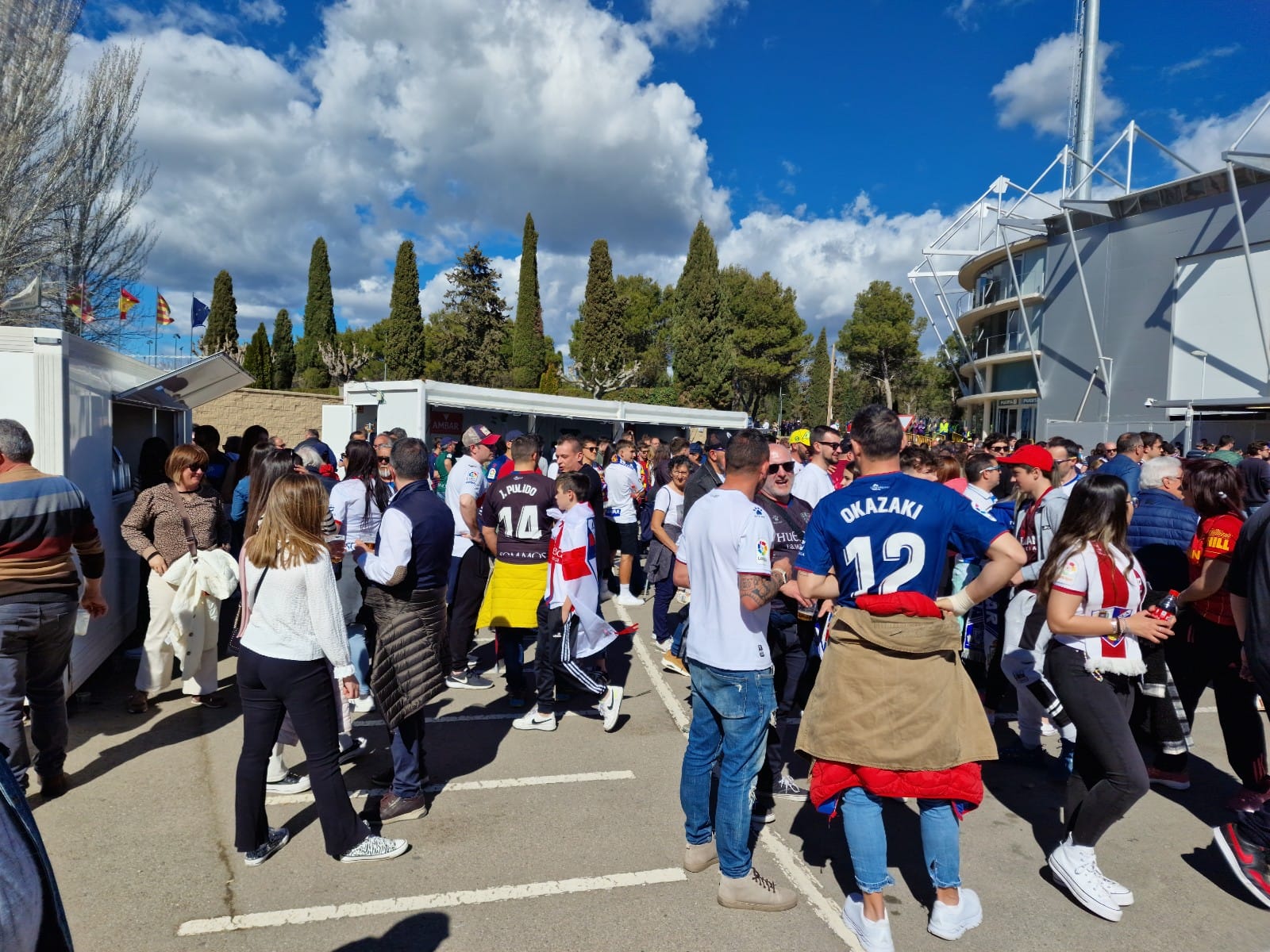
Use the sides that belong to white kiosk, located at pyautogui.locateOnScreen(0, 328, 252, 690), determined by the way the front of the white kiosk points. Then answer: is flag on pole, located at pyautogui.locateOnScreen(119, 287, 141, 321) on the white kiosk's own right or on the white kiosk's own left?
on the white kiosk's own left

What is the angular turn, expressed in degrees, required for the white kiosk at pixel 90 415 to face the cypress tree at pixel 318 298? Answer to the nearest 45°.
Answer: approximately 90° to its left

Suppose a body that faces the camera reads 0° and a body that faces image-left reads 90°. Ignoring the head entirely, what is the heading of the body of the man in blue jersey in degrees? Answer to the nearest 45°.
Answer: approximately 180°

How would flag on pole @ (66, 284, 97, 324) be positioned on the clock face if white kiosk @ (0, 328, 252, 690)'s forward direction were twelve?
The flag on pole is roughly at 9 o'clock from the white kiosk.

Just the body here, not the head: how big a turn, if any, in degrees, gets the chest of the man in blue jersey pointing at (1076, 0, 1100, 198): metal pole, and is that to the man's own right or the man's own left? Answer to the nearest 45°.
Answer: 0° — they already face it

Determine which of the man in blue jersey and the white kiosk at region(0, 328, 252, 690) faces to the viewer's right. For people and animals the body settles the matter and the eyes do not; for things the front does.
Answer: the white kiosk

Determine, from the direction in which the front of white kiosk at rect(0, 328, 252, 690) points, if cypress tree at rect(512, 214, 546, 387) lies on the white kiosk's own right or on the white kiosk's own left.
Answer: on the white kiosk's own left

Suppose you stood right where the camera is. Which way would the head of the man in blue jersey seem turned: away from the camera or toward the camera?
away from the camera

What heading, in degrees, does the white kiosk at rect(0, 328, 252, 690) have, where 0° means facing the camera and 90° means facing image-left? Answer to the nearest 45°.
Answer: approximately 270°

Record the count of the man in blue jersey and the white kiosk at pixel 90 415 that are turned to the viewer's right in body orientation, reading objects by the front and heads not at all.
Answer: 1
